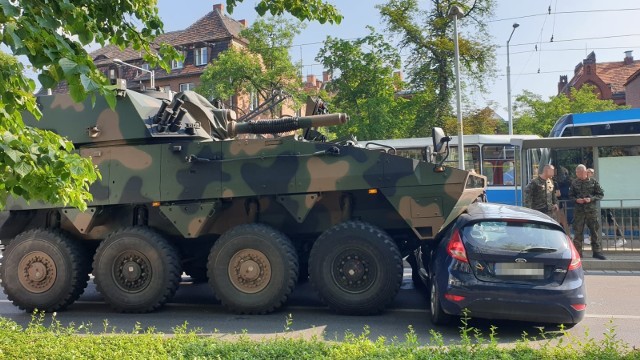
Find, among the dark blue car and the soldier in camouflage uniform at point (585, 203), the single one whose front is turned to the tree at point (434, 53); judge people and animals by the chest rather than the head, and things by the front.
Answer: the dark blue car

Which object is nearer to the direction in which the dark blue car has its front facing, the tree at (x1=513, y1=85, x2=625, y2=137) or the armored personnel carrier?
the tree

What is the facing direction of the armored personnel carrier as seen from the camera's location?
facing to the right of the viewer

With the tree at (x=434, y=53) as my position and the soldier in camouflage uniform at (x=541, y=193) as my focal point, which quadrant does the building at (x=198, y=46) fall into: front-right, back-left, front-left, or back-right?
back-right

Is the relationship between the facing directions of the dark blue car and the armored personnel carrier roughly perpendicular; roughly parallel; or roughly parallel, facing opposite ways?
roughly perpendicular

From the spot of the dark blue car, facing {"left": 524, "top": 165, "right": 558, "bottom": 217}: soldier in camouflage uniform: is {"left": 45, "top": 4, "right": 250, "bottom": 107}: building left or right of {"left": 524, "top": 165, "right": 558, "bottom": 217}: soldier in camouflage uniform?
left

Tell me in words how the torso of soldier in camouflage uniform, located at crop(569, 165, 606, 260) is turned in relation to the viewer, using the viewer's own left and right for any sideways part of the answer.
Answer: facing the viewer

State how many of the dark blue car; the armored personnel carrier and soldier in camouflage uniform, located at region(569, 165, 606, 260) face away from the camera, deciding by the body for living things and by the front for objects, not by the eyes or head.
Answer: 1

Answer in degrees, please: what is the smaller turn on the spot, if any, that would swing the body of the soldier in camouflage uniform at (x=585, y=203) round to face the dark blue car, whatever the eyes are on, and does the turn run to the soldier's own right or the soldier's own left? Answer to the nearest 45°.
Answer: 0° — they already face it

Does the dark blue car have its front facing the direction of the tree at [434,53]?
yes

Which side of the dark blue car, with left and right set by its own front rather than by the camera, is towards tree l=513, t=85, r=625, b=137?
front

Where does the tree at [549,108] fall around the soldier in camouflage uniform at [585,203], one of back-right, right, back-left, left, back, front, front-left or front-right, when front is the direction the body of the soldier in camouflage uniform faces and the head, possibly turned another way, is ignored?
back

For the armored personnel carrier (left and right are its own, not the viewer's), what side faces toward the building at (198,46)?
left

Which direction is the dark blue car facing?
away from the camera

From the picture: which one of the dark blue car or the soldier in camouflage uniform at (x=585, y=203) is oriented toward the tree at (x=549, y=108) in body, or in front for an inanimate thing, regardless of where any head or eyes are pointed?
the dark blue car

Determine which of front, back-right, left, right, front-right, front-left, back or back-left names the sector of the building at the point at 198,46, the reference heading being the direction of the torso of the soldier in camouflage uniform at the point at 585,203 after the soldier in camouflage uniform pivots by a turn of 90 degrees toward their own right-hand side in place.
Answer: front-right
